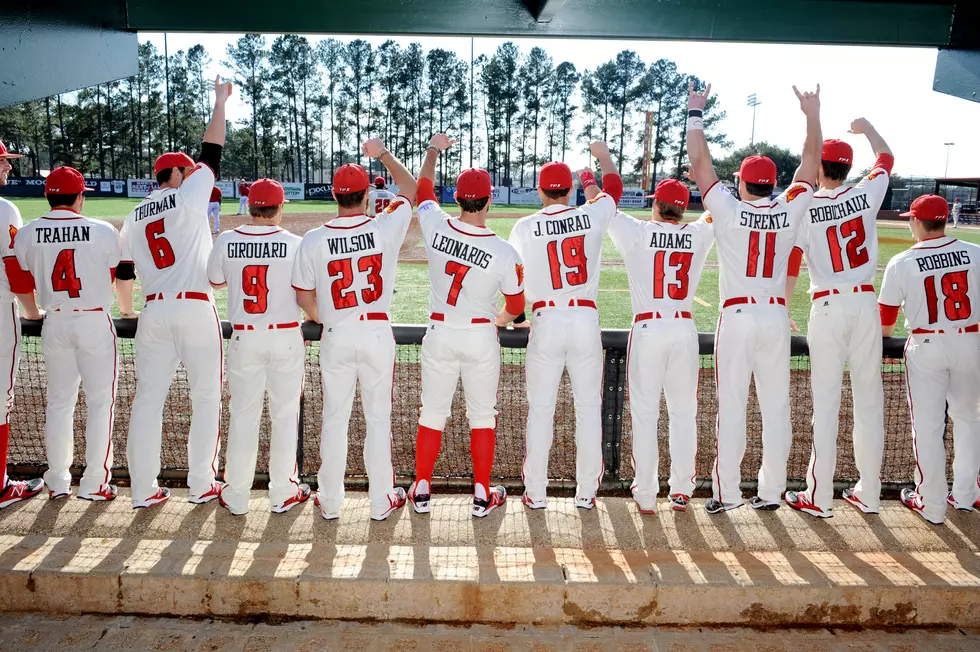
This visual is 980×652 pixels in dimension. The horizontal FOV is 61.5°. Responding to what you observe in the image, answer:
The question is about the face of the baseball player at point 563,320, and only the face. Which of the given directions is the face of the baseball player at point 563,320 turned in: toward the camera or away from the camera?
away from the camera

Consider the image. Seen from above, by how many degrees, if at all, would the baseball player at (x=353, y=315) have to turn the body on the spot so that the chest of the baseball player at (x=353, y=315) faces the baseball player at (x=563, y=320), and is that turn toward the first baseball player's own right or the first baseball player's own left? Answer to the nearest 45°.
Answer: approximately 90° to the first baseball player's own right

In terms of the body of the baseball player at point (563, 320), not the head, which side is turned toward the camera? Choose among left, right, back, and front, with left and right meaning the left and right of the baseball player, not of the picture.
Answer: back

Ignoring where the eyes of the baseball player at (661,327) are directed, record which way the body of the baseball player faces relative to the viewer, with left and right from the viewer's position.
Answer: facing away from the viewer

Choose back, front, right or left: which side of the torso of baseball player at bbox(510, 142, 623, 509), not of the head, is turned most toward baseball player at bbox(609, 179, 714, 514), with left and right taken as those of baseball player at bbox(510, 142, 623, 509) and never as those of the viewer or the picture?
right

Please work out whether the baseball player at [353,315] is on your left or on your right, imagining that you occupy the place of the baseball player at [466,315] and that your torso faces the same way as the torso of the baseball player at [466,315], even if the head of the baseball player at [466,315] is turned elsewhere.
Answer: on your left

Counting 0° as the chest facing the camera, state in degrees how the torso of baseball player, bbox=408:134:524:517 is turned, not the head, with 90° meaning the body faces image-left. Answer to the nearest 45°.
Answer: approximately 180°

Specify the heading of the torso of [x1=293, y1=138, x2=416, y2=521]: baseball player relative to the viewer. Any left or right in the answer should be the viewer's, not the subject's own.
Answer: facing away from the viewer

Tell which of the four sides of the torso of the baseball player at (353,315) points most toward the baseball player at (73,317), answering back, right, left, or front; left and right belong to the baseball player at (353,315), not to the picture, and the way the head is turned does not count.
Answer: left

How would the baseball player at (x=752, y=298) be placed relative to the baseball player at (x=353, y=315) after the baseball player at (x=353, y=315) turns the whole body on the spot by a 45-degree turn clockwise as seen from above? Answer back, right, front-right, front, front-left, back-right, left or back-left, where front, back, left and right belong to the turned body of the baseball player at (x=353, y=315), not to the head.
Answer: front-right

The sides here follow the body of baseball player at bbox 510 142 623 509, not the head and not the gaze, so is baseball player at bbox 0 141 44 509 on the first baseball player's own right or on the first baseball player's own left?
on the first baseball player's own left

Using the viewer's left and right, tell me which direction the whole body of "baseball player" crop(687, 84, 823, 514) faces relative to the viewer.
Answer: facing away from the viewer

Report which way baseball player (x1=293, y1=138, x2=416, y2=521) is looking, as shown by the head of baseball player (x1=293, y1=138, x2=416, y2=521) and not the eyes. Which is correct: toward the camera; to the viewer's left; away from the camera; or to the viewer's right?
away from the camera

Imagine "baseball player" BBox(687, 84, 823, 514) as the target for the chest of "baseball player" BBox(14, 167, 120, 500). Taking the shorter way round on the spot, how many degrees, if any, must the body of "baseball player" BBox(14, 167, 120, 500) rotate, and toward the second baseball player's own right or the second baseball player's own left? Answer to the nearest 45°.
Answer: approximately 135° to the second baseball player's own right
